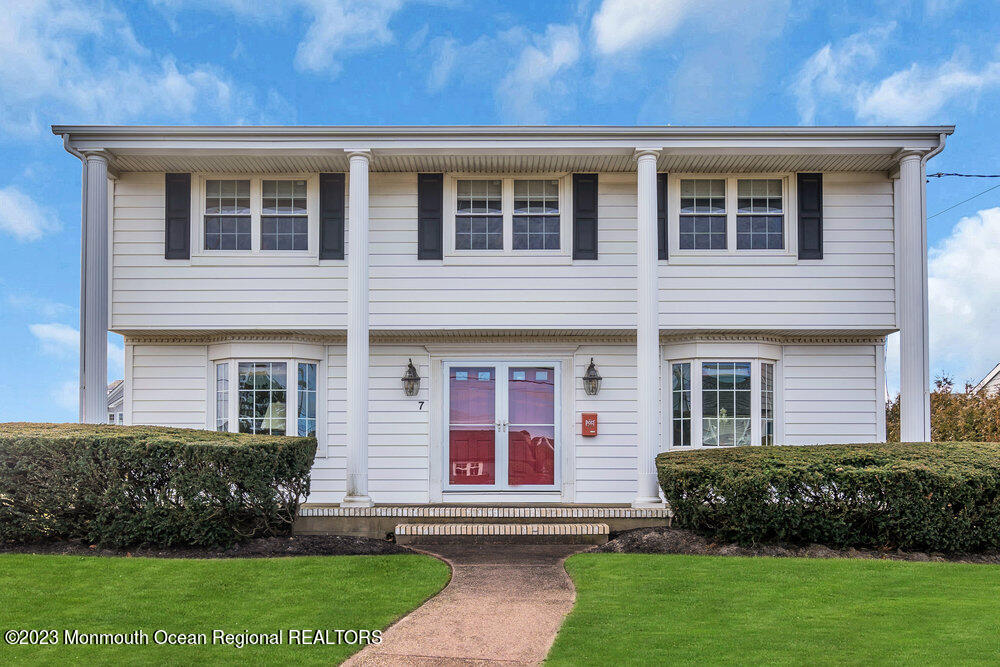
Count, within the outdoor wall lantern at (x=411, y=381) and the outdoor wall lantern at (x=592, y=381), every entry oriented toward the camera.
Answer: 2

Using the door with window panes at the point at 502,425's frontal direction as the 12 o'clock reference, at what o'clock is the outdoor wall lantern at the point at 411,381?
The outdoor wall lantern is roughly at 3 o'clock from the door with window panes.

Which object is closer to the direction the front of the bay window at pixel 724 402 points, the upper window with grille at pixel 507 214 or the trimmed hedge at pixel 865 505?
the trimmed hedge

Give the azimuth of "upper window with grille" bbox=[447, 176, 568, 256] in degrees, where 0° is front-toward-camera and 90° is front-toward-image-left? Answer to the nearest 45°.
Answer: approximately 0°

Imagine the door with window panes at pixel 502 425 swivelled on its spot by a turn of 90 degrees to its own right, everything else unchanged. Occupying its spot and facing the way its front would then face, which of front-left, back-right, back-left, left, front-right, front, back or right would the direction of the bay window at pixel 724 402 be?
back

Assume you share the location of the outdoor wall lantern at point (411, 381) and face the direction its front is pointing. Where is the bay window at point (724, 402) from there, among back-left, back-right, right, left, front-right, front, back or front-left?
left

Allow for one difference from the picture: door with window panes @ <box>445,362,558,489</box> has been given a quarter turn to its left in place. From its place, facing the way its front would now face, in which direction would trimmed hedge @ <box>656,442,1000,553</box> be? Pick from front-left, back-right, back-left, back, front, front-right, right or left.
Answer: front-right

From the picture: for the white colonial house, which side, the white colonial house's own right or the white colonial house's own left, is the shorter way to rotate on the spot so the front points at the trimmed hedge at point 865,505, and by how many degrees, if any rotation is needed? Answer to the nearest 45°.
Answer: approximately 45° to the white colonial house's own left
